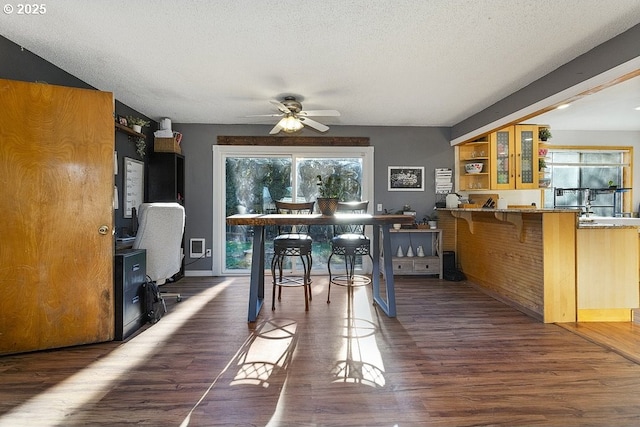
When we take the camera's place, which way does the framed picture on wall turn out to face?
facing the viewer

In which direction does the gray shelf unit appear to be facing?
toward the camera

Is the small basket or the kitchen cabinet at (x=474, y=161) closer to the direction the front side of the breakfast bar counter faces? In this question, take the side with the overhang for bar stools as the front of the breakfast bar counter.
the small basket

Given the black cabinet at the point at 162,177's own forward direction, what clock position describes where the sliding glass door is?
The sliding glass door is roughly at 12 o'clock from the black cabinet.

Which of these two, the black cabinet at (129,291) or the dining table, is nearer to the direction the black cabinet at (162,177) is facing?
the dining table

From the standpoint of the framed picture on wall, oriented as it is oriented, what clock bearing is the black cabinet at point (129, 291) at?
The black cabinet is roughly at 1 o'clock from the framed picture on wall.

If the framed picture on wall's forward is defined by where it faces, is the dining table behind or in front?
in front

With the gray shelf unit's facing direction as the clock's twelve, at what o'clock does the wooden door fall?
The wooden door is roughly at 1 o'clock from the gray shelf unit.

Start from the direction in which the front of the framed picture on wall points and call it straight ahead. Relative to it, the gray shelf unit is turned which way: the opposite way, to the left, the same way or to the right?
the same way

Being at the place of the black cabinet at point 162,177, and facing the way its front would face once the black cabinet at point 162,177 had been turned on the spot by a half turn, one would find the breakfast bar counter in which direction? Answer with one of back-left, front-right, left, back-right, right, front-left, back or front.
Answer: back-left

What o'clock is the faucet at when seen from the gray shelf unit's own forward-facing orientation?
The faucet is roughly at 8 o'clock from the gray shelf unit.

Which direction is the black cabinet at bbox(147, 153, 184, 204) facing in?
to the viewer's right

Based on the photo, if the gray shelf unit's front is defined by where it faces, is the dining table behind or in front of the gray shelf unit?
in front

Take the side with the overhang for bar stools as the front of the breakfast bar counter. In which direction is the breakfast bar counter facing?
to the viewer's left

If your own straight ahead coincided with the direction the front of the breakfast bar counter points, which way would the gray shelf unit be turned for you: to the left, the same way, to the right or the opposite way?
to the left
